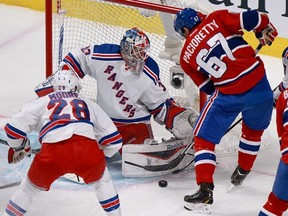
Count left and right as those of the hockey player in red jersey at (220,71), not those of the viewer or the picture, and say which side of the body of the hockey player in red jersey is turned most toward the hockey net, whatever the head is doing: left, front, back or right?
front

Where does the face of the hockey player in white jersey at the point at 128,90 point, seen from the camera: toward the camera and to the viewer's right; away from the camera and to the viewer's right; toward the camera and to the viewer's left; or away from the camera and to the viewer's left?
toward the camera and to the viewer's right

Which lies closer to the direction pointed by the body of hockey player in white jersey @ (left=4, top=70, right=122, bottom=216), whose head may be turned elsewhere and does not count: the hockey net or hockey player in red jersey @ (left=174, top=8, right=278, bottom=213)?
the hockey net

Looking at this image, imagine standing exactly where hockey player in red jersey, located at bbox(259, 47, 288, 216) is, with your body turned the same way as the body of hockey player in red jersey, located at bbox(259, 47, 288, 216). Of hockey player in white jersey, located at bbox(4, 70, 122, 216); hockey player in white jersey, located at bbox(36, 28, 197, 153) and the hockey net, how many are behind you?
0

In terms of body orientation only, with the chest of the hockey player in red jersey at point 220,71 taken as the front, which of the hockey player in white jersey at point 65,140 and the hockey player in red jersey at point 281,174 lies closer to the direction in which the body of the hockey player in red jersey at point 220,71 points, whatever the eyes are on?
the hockey player in white jersey

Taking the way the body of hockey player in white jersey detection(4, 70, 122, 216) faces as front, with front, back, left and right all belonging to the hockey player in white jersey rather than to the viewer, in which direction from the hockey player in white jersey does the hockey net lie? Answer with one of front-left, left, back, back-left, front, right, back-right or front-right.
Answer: front

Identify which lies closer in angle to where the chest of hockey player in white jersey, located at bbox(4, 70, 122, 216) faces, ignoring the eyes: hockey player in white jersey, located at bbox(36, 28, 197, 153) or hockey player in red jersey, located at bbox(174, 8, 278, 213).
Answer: the hockey player in white jersey

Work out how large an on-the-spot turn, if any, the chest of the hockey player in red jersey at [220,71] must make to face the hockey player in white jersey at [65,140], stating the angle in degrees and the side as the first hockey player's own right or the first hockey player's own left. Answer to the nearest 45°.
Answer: approximately 90° to the first hockey player's own left

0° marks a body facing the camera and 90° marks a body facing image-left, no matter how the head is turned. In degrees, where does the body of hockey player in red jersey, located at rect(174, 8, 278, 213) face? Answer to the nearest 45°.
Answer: approximately 135°

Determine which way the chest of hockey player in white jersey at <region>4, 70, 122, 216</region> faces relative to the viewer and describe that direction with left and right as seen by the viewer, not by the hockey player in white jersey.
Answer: facing away from the viewer
